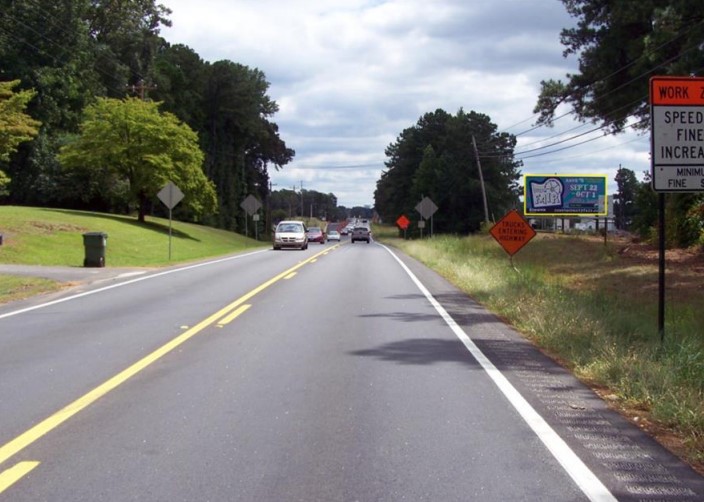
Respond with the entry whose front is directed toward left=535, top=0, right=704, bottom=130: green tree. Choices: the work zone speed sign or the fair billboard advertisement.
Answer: the fair billboard advertisement

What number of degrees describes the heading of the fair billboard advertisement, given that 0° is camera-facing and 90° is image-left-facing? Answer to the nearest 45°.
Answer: approximately 0°

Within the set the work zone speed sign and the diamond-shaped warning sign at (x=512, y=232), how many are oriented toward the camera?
2

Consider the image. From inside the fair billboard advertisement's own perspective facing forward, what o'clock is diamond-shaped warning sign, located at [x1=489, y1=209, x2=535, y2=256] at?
The diamond-shaped warning sign is roughly at 12 o'clock from the fair billboard advertisement.

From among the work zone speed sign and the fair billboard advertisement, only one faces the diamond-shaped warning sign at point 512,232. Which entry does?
the fair billboard advertisement

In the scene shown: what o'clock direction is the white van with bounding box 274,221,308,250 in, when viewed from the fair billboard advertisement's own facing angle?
The white van is roughly at 2 o'clock from the fair billboard advertisement.

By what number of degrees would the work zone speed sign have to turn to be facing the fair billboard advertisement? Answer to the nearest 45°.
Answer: approximately 180°
